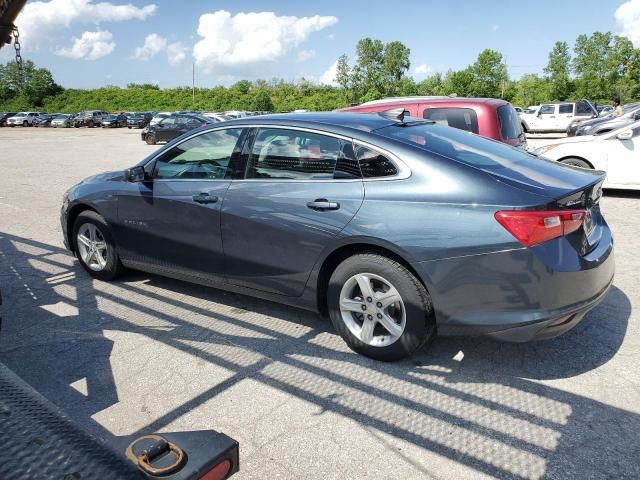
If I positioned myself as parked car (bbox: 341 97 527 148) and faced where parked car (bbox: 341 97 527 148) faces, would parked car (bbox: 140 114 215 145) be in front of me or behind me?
in front

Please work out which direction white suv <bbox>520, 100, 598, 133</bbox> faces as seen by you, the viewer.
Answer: facing to the left of the viewer

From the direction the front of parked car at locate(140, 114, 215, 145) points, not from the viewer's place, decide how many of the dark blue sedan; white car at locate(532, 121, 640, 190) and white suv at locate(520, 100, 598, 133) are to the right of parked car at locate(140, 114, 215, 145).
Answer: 0

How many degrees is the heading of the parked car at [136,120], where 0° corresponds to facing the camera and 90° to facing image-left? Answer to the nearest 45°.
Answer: approximately 45°

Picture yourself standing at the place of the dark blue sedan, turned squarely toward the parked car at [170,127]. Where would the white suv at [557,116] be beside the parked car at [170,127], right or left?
right

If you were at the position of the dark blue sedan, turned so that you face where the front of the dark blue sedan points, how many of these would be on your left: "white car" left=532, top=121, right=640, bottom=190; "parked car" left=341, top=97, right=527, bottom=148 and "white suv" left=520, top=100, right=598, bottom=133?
0

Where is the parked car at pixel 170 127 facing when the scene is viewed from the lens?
facing the viewer and to the left of the viewer

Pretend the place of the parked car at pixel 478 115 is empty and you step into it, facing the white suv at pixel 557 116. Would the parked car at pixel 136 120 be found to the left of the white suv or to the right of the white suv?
left

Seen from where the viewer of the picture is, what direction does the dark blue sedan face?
facing away from the viewer and to the left of the viewer

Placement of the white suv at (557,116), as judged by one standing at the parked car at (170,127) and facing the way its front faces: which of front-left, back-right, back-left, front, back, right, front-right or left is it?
back-left

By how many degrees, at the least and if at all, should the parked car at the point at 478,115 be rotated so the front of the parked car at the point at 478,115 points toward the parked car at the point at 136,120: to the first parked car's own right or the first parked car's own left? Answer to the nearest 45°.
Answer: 0° — it already faces it

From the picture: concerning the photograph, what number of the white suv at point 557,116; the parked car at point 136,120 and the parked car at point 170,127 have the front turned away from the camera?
0

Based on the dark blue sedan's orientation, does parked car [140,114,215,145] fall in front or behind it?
in front

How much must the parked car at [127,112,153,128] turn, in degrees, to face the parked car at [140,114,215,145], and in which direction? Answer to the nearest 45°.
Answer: approximately 45° to its left

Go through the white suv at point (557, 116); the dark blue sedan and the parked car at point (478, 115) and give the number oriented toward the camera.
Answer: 0

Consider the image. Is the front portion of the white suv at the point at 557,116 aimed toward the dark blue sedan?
no
